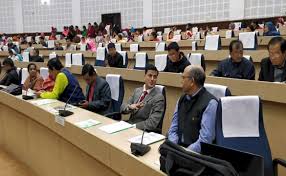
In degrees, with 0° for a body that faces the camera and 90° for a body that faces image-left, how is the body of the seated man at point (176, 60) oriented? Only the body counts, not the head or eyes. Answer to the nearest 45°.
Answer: approximately 45°

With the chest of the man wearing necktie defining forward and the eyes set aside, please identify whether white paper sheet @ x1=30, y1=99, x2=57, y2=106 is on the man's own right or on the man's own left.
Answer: on the man's own right

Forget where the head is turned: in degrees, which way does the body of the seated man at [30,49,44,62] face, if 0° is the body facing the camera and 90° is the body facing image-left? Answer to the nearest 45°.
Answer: approximately 45°

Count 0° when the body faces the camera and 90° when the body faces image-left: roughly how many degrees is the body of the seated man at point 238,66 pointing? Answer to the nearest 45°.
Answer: approximately 0°

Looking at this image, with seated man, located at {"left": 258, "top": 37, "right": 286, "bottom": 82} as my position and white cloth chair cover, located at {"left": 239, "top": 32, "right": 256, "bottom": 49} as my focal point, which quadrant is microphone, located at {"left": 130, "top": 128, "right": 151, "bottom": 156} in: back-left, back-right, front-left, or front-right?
back-left

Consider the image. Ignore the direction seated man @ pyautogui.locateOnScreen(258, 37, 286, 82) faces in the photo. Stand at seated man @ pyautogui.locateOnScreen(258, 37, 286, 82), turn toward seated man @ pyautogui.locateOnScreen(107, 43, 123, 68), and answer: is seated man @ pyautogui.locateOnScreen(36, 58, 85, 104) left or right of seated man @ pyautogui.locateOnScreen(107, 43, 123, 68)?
left

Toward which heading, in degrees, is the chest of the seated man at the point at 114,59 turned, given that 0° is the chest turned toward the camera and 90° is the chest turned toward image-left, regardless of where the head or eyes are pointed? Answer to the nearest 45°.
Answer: approximately 45°

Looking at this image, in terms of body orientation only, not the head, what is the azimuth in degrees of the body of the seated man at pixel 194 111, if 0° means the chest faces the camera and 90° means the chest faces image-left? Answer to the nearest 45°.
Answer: approximately 45°

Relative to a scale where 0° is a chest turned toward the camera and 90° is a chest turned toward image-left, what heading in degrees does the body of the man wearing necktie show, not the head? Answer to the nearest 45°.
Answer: approximately 45°
